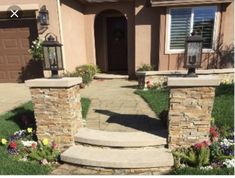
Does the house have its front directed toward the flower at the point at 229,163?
yes

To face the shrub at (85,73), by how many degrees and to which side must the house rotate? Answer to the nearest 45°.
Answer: approximately 90° to its right

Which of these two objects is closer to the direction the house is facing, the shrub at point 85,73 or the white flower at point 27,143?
the white flower

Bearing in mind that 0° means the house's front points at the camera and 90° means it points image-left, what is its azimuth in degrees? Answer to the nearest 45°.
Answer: approximately 0°

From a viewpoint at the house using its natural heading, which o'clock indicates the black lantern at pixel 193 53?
The black lantern is roughly at 12 o'clock from the house.

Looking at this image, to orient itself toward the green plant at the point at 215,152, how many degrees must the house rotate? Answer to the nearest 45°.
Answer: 0° — it already faces it

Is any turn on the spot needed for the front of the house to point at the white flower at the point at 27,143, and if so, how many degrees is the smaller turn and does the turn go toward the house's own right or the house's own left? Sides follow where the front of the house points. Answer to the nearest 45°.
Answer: approximately 45° to the house's own right
